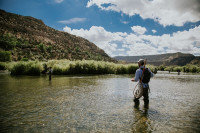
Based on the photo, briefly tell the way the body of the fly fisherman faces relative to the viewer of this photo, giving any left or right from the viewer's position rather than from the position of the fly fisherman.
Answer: facing away from the viewer and to the left of the viewer

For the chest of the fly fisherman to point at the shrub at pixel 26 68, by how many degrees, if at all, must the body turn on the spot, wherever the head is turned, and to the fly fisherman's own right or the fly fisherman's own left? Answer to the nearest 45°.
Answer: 0° — they already face it

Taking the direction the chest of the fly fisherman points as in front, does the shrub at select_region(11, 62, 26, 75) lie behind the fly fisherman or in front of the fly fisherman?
in front
